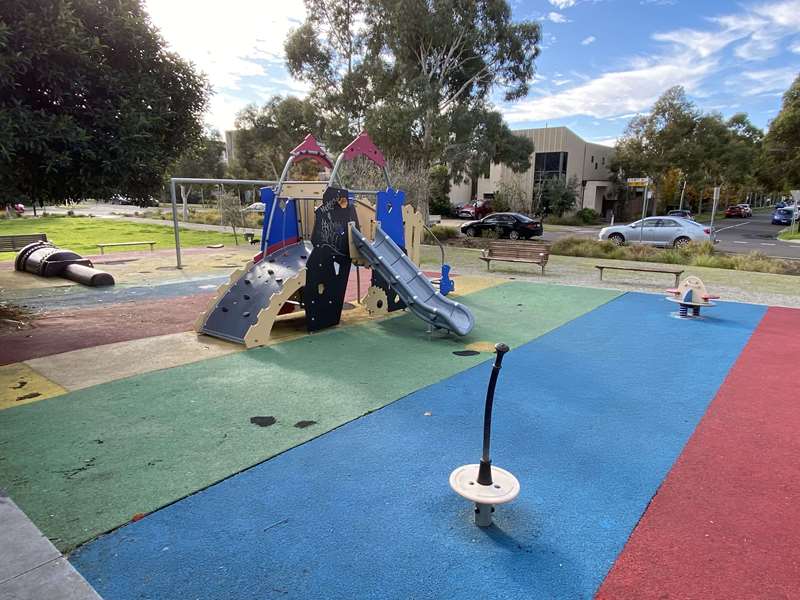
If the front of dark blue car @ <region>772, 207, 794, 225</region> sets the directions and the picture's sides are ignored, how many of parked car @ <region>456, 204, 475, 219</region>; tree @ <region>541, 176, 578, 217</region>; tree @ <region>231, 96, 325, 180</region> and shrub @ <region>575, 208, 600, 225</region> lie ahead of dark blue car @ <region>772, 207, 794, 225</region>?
4

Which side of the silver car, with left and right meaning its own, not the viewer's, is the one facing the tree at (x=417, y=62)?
front

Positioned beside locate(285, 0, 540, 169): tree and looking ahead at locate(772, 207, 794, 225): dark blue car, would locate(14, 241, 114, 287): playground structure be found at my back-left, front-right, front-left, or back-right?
back-right

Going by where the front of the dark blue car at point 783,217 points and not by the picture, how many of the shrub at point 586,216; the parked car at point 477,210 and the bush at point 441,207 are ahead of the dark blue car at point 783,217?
3

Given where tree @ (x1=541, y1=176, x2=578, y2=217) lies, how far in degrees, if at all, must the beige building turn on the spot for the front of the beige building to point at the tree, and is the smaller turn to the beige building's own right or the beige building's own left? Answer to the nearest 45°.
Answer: approximately 45° to the beige building's own left

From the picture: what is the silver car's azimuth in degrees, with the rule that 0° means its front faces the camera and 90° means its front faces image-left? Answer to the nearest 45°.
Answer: approximately 90°

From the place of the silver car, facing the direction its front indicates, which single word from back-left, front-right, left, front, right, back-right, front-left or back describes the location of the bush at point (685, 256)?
left

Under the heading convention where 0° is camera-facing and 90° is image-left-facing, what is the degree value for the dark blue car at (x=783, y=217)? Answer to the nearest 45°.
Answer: approximately 45°
